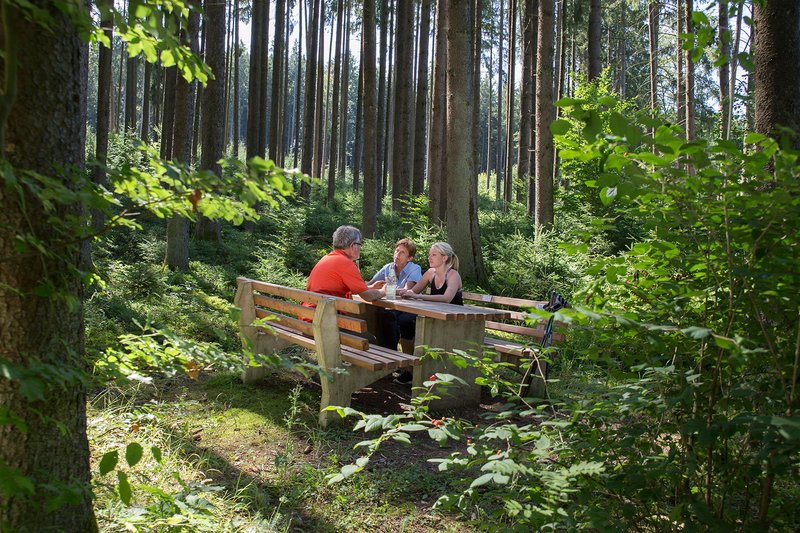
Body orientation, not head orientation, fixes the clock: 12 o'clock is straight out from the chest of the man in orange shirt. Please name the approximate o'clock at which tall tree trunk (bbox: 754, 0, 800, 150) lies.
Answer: The tall tree trunk is roughly at 2 o'clock from the man in orange shirt.

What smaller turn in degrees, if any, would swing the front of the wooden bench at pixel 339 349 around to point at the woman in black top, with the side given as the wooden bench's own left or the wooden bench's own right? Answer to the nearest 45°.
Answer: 0° — it already faces them

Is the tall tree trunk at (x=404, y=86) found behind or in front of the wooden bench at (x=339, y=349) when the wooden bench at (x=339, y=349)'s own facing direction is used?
in front

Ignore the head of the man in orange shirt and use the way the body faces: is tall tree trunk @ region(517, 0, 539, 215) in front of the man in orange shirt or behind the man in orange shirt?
in front

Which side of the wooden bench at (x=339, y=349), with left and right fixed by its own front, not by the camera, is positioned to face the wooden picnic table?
front

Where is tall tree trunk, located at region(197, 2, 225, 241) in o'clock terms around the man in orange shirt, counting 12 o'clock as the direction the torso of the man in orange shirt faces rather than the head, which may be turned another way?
The tall tree trunk is roughly at 10 o'clock from the man in orange shirt.

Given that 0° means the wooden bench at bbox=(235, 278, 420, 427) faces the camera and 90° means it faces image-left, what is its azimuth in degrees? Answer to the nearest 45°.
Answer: approximately 225°

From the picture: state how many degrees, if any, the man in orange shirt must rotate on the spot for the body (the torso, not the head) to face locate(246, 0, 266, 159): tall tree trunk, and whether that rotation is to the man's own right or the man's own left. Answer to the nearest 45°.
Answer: approximately 45° to the man's own left

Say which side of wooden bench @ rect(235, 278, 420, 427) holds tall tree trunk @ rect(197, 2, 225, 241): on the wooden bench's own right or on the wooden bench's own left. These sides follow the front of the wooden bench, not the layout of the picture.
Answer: on the wooden bench's own left

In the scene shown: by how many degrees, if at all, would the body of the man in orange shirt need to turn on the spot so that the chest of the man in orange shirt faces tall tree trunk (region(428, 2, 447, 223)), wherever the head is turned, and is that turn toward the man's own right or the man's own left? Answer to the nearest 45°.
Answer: approximately 45° to the man's own left

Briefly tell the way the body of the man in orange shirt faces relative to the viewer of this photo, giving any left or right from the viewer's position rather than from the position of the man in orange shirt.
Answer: facing away from the viewer and to the right of the viewer

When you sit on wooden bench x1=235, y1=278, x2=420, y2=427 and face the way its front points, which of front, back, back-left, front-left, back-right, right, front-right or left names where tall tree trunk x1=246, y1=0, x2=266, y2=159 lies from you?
front-left
